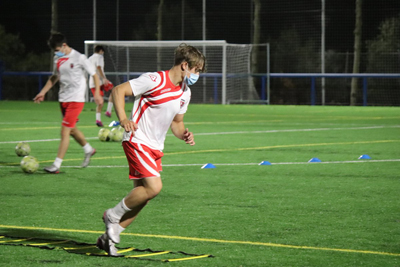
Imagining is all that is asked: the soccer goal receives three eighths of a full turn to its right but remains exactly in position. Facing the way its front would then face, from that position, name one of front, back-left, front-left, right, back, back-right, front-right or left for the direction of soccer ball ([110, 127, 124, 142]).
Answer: back

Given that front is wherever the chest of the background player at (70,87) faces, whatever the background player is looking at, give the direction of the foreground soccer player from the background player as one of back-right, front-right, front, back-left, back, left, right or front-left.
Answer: front-left

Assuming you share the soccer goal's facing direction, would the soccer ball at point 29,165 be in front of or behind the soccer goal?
in front

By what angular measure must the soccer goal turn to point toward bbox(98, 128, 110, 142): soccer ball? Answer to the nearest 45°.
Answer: approximately 45° to its left

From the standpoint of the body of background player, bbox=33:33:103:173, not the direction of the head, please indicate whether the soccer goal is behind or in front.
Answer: behind

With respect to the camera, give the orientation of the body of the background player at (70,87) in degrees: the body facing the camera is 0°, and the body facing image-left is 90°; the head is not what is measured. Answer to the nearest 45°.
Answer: approximately 45°
